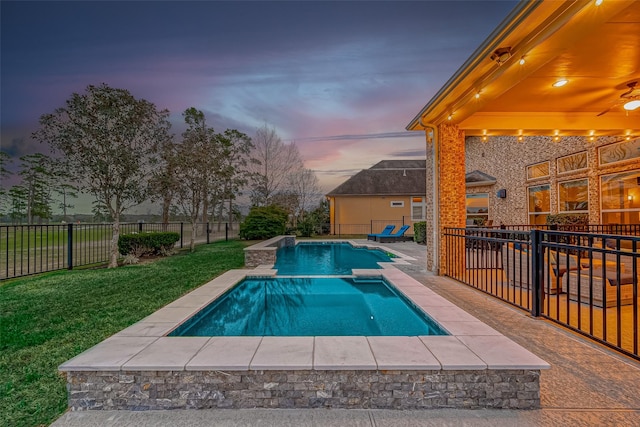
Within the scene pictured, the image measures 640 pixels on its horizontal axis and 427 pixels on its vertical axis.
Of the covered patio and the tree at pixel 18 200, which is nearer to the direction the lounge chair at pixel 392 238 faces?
the tree

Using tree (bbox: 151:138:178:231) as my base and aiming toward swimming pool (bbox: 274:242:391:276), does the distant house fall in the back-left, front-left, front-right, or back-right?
front-left

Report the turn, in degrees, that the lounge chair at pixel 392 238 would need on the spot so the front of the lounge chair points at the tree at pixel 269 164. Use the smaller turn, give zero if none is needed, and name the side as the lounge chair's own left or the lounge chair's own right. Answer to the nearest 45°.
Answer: approximately 45° to the lounge chair's own right

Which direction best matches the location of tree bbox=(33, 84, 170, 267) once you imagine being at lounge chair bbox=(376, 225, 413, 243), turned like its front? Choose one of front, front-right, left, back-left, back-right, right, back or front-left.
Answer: front-left

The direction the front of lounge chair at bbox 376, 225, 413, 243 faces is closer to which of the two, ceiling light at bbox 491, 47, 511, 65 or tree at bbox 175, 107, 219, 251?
the tree

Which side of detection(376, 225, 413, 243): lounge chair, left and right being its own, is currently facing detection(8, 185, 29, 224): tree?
front

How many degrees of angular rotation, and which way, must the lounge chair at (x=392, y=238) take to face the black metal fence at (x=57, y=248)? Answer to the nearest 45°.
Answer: approximately 45° to its left

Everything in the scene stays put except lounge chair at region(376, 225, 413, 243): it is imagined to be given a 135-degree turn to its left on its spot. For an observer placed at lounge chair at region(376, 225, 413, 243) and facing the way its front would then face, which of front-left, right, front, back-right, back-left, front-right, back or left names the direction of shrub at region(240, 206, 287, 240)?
back-right

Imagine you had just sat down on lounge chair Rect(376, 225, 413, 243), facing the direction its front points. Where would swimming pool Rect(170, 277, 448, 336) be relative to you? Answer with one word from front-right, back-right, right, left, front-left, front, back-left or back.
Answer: left

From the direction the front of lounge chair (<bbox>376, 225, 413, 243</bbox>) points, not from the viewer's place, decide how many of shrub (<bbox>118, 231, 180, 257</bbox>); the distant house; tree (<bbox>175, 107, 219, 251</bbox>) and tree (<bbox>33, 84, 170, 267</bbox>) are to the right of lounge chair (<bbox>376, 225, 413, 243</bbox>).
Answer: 1

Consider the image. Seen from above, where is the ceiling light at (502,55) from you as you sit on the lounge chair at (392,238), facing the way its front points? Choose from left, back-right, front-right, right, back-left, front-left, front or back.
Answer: left

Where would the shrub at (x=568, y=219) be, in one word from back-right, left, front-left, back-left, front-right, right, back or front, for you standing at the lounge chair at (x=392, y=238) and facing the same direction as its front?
back-left

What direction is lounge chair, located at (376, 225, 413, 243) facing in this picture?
to the viewer's left

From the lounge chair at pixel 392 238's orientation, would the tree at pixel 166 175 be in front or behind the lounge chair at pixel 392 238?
in front

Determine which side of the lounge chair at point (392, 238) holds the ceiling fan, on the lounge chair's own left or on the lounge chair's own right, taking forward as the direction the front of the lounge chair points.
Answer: on the lounge chair's own left

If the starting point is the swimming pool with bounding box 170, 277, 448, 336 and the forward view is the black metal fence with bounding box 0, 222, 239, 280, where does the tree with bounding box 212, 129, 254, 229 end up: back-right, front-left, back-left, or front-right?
front-right

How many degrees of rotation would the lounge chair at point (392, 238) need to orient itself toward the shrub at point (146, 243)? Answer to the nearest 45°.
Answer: approximately 45° to its left
